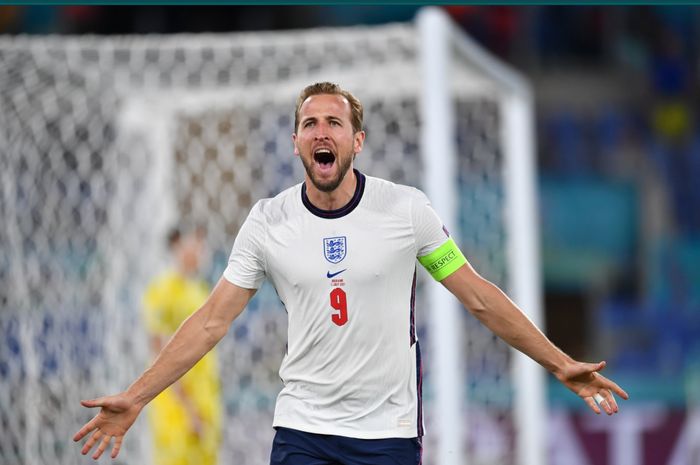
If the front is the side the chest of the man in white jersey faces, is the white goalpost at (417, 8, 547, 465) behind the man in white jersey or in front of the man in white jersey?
behind

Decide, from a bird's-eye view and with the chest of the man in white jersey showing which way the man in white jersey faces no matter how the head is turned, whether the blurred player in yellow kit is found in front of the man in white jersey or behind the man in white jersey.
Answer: behind

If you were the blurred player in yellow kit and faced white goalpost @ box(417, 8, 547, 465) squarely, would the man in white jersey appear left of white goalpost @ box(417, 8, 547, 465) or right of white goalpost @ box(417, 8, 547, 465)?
right

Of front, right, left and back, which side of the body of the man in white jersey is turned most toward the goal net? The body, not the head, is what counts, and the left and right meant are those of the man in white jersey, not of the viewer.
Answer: back
